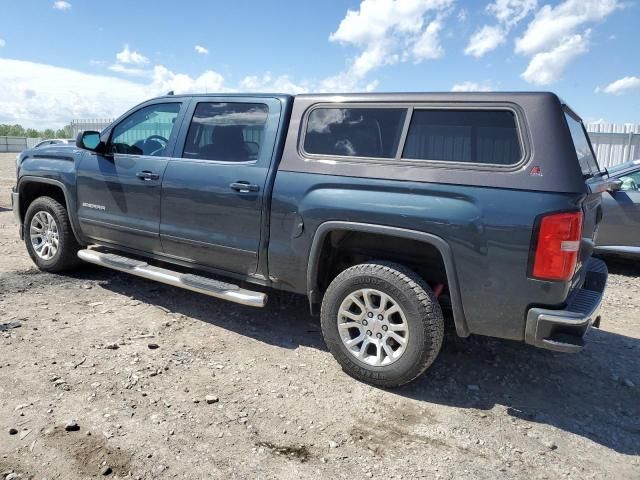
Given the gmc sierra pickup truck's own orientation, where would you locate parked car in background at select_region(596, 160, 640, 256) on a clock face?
The parked car in background is roughly at 3 o'clock from the gmc sierra pickup truck.

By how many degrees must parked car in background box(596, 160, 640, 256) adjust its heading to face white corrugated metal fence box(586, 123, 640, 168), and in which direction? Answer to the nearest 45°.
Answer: approximately 90° to its right

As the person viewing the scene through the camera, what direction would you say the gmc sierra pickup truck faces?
facing away from the viewer and to the left of the viewer

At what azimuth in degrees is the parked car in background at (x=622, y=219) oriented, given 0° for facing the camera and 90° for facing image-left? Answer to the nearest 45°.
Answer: approximately 90°

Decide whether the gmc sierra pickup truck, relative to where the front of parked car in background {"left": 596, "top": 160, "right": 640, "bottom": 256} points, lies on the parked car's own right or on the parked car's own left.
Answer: on the parked car's own left
